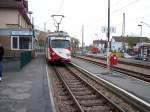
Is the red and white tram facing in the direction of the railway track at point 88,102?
yes

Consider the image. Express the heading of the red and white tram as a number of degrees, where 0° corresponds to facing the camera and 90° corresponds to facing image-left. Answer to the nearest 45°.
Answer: approximately 0°
